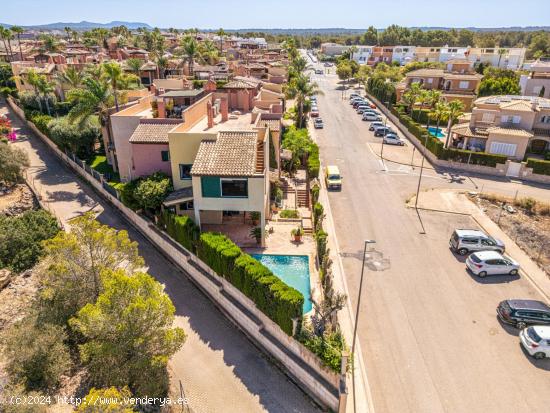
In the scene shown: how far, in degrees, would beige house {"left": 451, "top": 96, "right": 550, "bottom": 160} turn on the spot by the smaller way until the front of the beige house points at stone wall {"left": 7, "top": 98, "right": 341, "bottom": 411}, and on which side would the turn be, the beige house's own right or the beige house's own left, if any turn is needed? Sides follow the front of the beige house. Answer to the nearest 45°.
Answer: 0° — it already faces it

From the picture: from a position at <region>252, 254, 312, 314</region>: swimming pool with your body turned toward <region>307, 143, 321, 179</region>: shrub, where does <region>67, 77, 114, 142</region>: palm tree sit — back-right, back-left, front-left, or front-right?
front-left

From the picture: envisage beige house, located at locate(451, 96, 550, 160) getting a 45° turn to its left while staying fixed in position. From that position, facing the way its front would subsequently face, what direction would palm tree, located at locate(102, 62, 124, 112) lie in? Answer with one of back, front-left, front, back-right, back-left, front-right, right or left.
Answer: right

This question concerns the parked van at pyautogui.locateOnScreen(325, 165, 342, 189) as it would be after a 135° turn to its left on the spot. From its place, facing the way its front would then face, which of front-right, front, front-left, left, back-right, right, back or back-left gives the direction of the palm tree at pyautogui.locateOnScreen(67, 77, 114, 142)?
back-left

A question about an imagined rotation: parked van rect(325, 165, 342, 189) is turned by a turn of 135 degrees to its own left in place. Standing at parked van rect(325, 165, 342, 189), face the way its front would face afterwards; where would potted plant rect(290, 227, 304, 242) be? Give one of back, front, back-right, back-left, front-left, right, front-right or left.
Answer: back-right

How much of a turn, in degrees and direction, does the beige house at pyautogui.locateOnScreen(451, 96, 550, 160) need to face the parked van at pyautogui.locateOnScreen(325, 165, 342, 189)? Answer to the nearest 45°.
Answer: approximately 45° to its right

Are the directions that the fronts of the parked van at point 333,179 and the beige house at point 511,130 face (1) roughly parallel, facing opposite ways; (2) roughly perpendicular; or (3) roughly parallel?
roughly parallel

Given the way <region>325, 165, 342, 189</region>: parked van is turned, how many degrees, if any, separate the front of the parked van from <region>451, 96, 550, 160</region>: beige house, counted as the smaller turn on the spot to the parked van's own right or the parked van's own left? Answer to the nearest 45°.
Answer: approximately 135° to the parked van's own left

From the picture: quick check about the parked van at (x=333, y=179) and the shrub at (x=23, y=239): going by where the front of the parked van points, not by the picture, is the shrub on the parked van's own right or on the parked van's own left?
on the parked van's own right

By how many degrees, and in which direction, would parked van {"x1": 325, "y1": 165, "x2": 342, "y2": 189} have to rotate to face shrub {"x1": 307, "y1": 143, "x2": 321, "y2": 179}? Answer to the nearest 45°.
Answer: approximately 90° to its right

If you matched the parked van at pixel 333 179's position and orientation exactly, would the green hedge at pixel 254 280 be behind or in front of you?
in front

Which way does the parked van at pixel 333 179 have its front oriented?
toward the camera

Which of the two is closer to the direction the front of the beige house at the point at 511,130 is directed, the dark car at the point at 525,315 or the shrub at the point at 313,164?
the dark car

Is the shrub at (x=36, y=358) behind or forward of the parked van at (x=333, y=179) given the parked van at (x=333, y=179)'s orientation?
forward

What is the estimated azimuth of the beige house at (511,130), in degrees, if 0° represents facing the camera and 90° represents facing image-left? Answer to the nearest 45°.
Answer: approximately 0°

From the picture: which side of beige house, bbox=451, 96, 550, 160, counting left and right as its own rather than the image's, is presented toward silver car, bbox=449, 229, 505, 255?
front

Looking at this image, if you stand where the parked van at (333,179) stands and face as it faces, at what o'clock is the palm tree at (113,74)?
The palm tree is roughly at 3 o'clock from the parked van.
